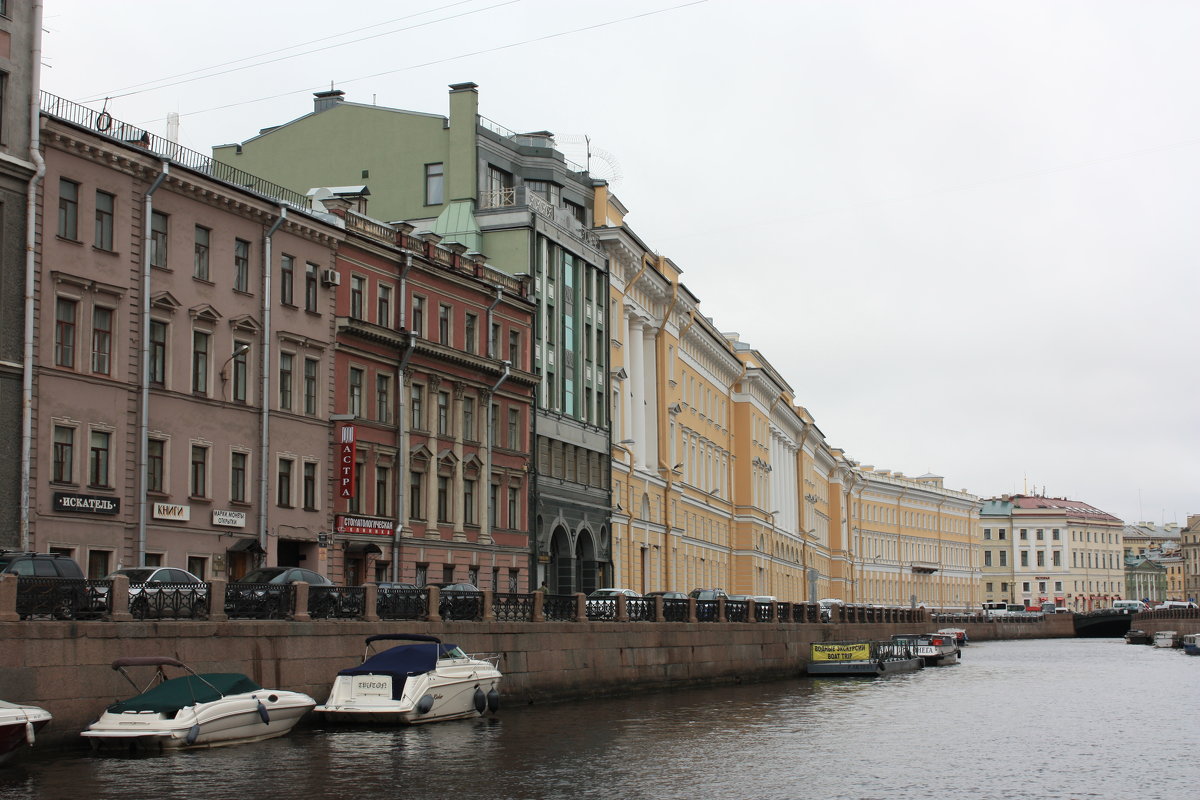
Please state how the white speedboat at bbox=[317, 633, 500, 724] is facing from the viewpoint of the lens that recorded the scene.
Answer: facing away from the viewer and to the right of the viewer

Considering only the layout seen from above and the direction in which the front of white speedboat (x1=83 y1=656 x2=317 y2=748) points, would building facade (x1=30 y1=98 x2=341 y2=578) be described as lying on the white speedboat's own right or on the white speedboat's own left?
on the white speedboat's own left

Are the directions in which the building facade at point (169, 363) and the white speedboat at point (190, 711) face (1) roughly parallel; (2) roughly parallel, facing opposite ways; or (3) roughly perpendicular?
roughly perpendicular

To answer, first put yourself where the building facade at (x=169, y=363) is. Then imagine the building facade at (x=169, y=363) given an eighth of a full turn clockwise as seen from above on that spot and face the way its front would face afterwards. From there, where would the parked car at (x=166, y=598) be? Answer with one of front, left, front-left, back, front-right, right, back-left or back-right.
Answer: front

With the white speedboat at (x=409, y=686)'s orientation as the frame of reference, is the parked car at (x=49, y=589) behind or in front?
behind

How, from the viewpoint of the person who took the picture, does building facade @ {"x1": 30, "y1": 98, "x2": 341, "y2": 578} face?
facing the viewer and to the right of the viewer

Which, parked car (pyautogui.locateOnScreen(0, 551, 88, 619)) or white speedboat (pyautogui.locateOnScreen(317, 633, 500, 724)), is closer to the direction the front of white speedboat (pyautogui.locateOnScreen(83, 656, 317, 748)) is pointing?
the white speedboat

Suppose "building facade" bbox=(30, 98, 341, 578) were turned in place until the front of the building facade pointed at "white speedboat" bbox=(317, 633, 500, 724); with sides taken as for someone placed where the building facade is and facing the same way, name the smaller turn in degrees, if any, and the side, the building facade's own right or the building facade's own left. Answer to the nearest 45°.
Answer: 0° — it already faces it

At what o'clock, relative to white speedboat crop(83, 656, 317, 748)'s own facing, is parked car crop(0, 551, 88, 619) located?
The parked car is roughly at 8 o'clock from the white speedboat.

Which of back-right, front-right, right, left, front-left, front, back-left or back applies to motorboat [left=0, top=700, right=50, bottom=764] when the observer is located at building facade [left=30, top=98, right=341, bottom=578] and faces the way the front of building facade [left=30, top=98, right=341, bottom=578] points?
front-right

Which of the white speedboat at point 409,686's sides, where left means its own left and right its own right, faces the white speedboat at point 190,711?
back

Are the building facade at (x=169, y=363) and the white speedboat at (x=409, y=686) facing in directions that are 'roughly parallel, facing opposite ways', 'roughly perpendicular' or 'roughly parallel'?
roughly perpendicular

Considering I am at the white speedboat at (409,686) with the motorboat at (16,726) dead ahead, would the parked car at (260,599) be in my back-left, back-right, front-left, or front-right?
front-right

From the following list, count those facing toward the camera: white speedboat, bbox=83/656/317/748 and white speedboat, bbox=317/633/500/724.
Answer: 0

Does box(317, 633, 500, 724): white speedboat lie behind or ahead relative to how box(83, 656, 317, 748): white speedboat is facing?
ahead

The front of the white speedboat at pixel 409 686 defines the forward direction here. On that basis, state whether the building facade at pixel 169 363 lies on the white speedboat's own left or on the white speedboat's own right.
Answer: on the white speedboat's own left

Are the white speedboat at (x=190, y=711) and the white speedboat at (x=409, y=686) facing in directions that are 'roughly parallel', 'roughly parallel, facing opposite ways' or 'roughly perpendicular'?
roughly parallel
